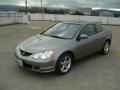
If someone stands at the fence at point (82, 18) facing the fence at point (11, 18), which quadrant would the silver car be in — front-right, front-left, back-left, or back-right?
front-left

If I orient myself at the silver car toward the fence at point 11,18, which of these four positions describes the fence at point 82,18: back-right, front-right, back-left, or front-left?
front-right

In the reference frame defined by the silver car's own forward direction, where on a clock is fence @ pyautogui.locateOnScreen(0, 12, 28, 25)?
The fence is roughly at 4 o'clock from the silver car.

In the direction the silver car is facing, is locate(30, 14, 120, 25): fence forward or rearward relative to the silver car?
rearward

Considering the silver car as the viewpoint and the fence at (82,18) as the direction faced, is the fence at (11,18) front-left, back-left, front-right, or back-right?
front-left

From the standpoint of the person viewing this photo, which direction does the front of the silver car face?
facing the viewer and to the left of the viewer
